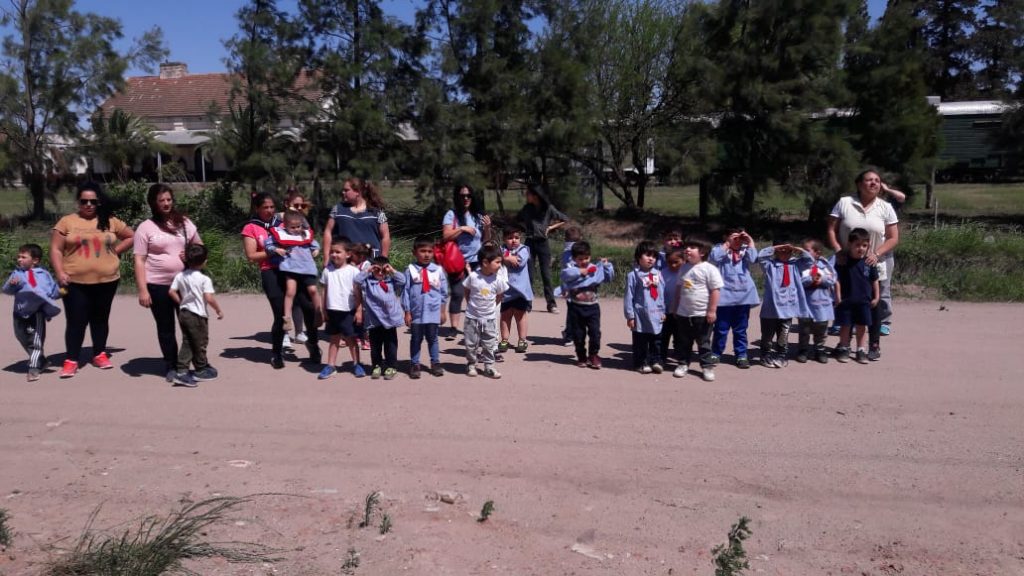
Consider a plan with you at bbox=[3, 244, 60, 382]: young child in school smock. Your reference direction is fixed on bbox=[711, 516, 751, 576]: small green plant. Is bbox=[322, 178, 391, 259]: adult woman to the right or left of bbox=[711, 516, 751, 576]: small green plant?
left

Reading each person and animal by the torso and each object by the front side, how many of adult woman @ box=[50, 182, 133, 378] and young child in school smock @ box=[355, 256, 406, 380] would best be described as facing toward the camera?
2

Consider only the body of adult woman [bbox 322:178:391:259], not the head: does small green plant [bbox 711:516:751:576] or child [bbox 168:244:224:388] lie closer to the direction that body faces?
the small green plant

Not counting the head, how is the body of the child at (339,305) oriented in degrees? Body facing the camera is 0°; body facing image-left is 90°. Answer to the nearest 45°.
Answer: approximately 0°

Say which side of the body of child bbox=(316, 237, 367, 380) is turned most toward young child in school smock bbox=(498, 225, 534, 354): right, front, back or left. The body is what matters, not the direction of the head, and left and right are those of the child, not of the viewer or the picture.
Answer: left

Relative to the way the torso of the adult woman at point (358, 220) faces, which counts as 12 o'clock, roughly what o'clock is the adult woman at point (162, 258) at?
the adult woman at point (162, 258) is roughly at 2 o'clock from the adult woman at point (358, 220).
